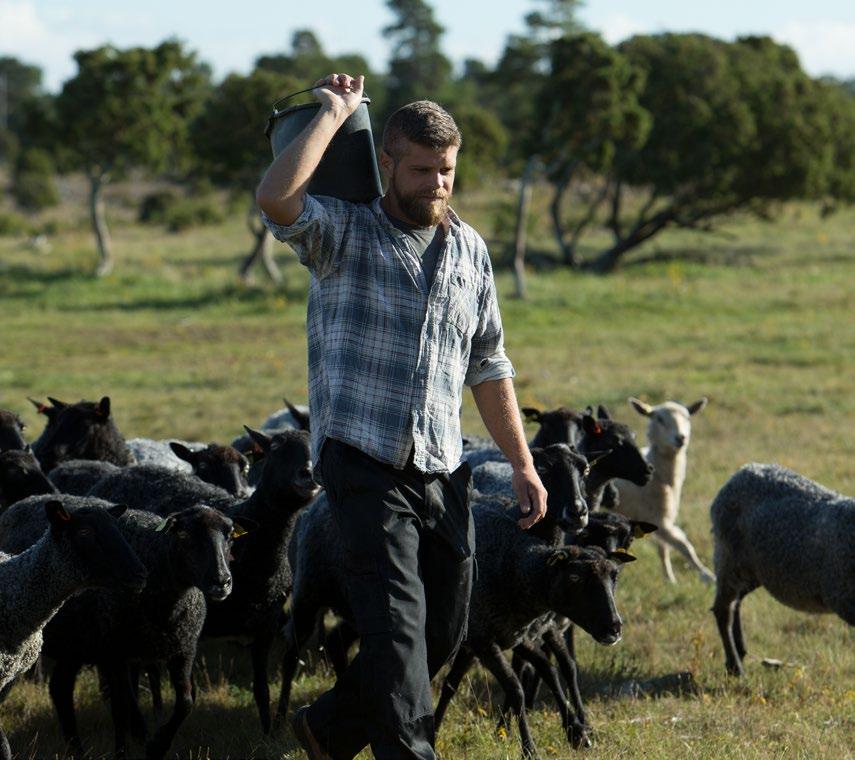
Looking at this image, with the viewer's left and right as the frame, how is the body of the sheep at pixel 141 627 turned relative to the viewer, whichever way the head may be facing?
facing the viewer and to the right of the viewer

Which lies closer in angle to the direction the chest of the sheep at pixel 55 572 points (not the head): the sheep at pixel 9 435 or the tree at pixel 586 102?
the tree

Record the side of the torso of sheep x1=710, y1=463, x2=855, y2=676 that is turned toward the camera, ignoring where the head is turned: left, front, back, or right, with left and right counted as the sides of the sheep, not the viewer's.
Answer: right

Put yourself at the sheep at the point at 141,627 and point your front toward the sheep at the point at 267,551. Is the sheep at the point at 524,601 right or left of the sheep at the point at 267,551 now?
right

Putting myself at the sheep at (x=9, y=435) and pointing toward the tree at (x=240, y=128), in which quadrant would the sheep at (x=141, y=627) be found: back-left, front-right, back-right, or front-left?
back-right

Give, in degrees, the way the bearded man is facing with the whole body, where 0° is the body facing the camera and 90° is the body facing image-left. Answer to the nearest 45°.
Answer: approximately 315°
